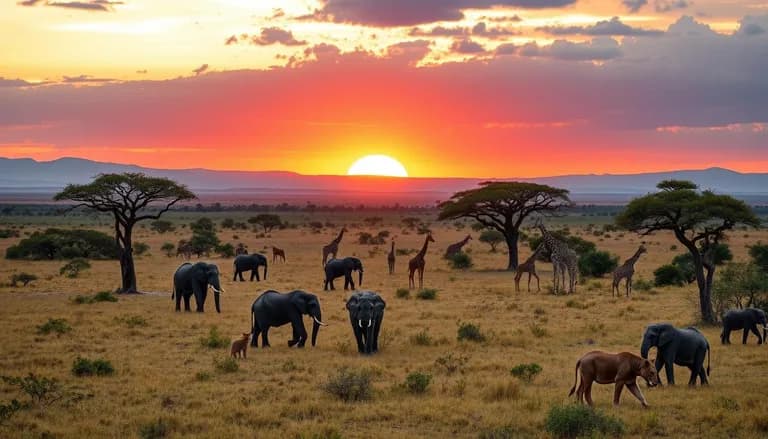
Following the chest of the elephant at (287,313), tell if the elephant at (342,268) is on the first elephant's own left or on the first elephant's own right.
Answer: on the first elephant's own left

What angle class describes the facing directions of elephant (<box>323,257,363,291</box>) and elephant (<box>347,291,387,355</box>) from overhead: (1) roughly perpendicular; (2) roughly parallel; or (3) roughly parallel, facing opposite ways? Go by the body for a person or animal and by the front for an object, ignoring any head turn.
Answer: roughly perpendicular

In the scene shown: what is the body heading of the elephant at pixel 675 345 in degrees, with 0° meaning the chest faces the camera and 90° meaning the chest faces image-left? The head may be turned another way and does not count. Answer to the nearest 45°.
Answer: approximately 90°

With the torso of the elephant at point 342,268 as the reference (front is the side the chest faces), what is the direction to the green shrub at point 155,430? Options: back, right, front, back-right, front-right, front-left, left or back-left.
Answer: right

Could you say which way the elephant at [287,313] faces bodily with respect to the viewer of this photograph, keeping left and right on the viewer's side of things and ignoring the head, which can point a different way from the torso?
facing to the right of the viewer

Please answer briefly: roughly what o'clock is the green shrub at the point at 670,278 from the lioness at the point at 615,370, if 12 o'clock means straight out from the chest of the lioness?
The green shrub is roughly at 9 o'clock from the lioness.

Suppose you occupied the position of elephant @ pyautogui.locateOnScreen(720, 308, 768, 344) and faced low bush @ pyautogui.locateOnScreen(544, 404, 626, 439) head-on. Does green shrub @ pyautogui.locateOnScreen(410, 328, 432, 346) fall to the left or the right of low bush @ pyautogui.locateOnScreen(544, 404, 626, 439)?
right

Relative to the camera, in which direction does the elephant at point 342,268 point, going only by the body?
to the viewer's right

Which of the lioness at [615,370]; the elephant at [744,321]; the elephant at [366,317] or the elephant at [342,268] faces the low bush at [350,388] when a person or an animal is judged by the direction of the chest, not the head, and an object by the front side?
the elephant at [366,317]

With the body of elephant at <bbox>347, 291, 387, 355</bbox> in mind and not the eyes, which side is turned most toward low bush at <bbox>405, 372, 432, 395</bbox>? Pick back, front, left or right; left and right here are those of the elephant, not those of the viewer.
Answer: front

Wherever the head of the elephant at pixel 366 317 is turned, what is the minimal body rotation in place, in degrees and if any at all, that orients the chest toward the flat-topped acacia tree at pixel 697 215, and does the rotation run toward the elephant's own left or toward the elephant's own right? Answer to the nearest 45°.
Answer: approximately 135° to the elephant's own left
